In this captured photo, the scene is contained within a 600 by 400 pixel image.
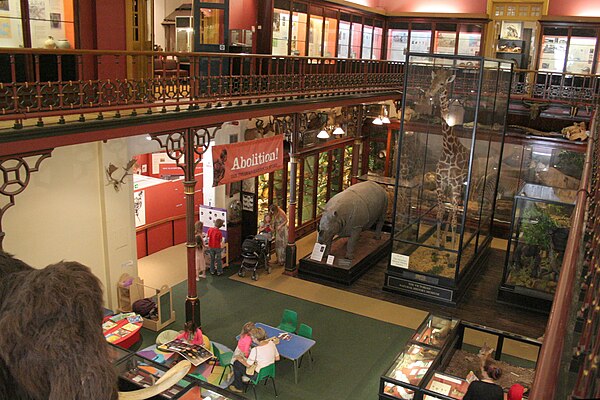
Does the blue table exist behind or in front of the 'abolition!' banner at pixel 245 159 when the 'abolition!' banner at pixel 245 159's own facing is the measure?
in front

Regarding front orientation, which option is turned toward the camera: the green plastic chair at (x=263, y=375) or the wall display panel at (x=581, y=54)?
the wall display panel

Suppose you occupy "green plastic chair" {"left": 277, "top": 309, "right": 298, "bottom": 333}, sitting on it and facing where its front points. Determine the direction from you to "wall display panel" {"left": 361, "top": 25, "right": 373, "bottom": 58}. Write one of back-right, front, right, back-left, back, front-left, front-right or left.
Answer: back-right

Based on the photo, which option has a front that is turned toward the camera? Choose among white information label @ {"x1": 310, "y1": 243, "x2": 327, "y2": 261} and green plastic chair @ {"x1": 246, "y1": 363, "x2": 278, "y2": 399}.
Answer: the white information label

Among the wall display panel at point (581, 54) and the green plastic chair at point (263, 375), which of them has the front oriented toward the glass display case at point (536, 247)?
the wall display panel

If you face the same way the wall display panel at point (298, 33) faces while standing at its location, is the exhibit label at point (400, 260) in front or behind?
in front

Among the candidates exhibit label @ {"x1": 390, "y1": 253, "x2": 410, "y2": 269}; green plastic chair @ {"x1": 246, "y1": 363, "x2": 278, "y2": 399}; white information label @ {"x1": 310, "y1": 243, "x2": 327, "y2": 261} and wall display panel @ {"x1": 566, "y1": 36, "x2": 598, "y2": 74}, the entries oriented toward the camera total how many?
3

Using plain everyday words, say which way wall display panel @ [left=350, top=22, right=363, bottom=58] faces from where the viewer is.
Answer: facing the viewer and to the right of the viewer

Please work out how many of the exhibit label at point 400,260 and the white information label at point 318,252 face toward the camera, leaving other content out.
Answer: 2

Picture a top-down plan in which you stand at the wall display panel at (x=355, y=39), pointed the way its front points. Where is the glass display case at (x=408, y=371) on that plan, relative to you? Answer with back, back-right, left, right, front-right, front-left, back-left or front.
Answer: front-right

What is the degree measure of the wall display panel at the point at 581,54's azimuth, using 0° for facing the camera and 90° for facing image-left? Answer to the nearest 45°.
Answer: approximately 0°

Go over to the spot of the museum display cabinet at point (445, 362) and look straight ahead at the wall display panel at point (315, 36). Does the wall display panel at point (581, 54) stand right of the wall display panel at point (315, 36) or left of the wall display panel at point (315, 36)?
right

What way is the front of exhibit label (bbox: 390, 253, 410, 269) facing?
toward the camera

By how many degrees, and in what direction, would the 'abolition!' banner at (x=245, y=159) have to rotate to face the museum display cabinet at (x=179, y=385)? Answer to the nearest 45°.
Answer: approximately 45° to its right

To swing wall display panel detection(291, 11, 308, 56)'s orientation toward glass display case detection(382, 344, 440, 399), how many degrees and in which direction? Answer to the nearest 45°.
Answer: approximately 45° to its right

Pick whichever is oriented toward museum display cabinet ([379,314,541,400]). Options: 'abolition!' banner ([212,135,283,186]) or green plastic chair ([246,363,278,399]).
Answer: the 'abolition!' banner

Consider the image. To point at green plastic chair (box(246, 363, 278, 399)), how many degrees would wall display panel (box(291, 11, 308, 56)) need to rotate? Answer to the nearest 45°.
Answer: approximately 45° to its right
